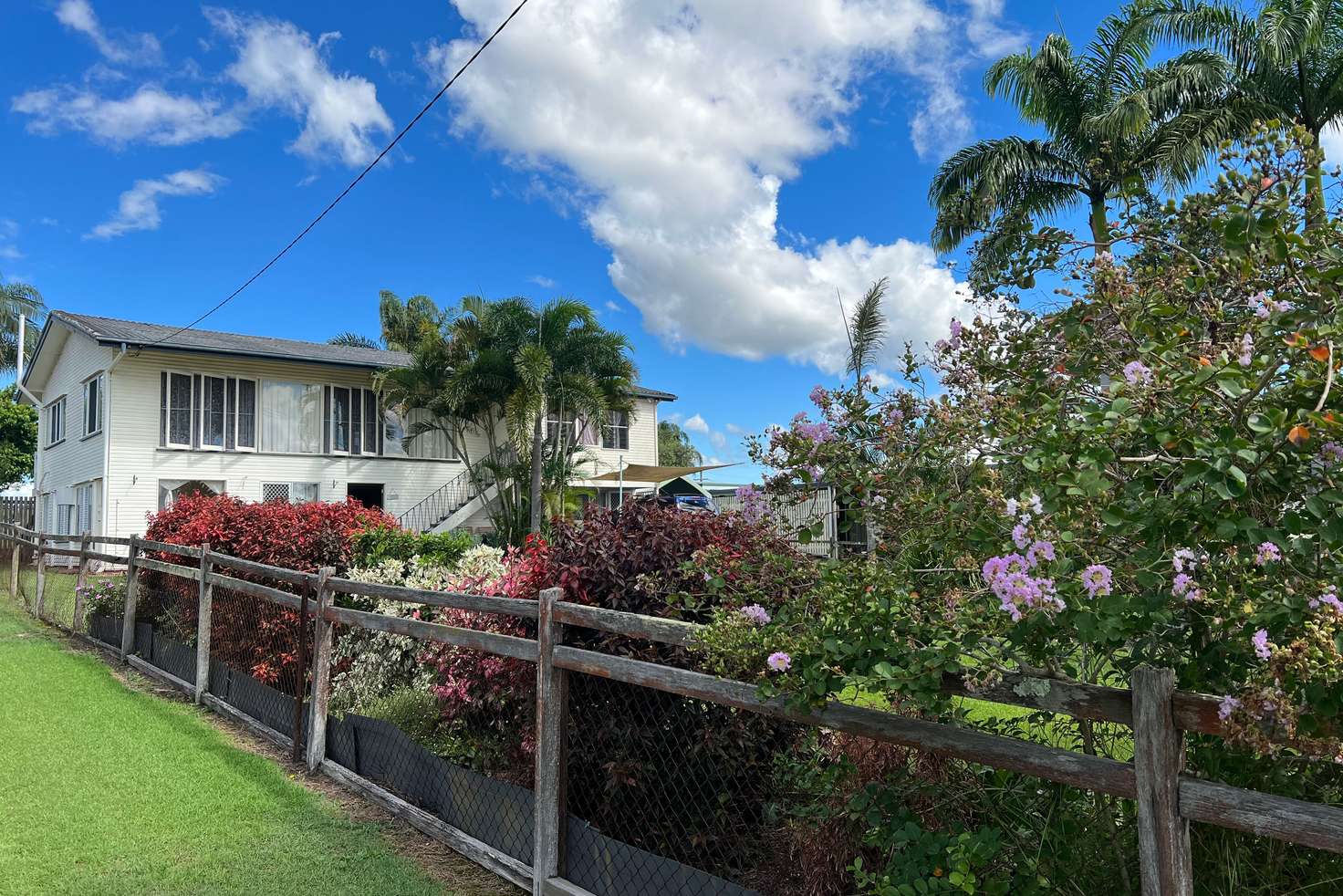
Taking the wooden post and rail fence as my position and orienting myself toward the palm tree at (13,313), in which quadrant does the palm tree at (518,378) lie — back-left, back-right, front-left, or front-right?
front-right

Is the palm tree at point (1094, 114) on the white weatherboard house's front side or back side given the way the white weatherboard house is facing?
on the front side

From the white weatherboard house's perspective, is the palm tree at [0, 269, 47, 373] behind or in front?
behind

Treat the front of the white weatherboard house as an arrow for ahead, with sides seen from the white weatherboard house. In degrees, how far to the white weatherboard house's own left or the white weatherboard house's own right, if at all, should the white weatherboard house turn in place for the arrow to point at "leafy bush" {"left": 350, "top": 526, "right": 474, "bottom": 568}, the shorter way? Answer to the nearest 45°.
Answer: approximately 45° to the white weatherboard house's own right

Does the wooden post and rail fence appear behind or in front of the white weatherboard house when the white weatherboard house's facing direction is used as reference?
in front

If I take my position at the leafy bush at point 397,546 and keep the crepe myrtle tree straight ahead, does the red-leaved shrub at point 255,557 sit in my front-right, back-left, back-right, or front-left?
back-right

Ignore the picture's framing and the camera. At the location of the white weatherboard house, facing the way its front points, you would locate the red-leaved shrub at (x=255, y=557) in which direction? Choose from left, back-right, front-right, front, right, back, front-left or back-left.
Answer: front-right

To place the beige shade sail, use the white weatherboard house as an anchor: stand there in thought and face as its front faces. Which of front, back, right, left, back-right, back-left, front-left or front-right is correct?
front-left
